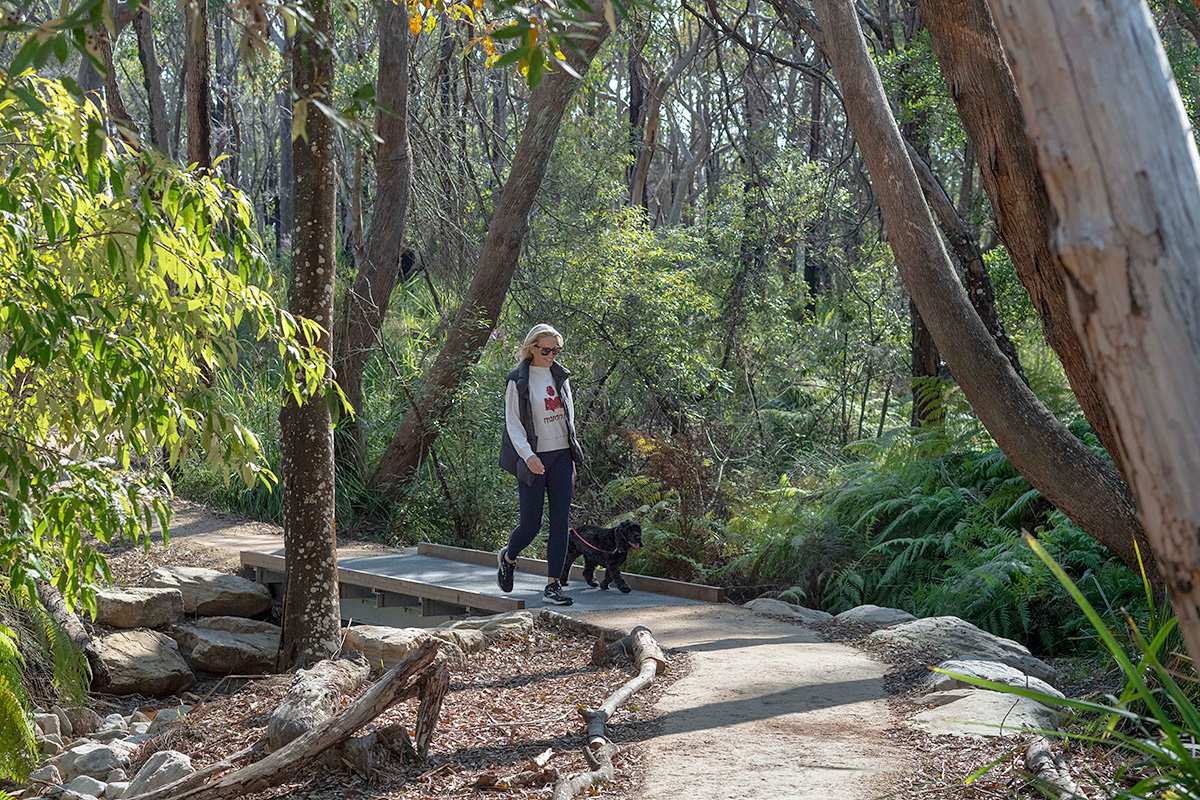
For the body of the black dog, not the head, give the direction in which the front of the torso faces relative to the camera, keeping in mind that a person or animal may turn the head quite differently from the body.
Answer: to the viewer's right

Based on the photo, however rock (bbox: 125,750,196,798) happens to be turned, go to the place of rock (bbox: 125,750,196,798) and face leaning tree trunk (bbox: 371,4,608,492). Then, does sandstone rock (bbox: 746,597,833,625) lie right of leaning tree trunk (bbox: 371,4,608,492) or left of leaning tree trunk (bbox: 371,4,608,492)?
right

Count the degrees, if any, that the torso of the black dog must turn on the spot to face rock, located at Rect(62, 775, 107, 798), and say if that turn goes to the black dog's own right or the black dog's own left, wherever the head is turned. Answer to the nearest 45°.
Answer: approximately 135° to the black dog's own right

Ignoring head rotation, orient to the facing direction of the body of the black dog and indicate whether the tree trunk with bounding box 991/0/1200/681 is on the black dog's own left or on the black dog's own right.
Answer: on the black dog's own right

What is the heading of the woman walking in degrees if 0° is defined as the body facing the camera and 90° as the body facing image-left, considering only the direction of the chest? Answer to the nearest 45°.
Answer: approximately 315°

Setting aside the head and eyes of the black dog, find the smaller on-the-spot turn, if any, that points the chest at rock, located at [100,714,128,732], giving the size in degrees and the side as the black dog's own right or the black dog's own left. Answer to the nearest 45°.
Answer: approximately 135° to the black dog's own right

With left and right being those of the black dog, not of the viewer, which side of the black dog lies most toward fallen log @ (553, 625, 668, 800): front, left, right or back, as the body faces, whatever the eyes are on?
right

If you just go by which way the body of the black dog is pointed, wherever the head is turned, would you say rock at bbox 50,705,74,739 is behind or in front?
behind

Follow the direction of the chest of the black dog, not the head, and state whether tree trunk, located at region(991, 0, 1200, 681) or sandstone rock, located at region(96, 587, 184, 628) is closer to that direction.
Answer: the tree trunk

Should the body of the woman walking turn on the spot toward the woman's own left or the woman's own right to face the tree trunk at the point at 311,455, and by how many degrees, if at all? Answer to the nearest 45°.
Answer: approximately 90° to the woman's own right
